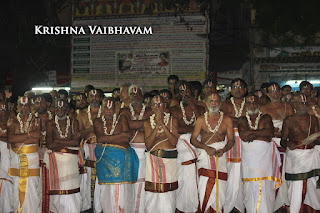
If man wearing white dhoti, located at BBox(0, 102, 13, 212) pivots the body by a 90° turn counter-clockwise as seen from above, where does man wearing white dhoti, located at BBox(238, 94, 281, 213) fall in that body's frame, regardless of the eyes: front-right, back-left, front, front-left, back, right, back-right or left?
front-right

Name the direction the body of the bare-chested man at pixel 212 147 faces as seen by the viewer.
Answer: toward the camera

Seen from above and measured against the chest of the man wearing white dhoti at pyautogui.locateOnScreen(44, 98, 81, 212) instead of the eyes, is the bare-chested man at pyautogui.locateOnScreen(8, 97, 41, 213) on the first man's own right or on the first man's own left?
on the first man's own right

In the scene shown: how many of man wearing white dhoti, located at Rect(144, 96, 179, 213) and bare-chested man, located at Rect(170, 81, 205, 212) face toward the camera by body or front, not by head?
2

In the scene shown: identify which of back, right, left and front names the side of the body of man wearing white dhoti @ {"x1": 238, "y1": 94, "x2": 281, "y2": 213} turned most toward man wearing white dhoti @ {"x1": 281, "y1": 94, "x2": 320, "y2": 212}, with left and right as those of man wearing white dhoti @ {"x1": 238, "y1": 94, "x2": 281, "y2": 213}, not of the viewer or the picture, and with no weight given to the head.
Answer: left

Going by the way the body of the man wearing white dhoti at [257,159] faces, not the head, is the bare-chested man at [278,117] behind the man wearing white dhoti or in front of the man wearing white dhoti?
behind

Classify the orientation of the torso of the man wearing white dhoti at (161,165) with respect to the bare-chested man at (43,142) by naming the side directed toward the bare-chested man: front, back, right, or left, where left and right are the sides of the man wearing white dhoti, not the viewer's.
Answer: right

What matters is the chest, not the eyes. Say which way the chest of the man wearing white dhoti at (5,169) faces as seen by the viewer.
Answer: toward the camera

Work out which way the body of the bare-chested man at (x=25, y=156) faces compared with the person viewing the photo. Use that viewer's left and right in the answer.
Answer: facing the viewer

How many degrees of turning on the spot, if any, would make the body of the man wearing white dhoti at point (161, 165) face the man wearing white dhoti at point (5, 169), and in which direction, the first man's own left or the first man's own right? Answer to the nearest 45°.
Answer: approximately 90° to the first man's own right

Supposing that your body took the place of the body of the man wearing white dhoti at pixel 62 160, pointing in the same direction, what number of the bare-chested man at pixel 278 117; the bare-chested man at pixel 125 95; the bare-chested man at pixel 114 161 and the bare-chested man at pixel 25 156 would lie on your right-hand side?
1

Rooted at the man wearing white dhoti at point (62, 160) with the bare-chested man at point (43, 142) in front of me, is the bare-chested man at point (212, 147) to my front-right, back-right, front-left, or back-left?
back-right

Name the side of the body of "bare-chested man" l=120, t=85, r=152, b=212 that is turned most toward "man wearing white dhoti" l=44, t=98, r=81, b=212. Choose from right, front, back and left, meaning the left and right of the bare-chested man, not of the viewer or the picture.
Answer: right
